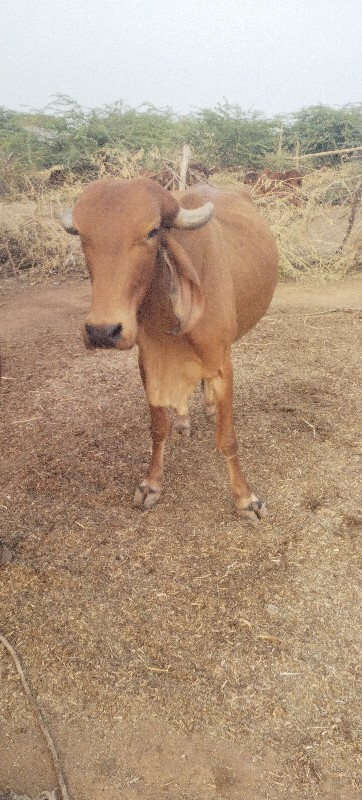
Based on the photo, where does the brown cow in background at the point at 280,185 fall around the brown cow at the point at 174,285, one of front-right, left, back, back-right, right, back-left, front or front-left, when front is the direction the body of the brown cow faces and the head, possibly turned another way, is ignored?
back-right

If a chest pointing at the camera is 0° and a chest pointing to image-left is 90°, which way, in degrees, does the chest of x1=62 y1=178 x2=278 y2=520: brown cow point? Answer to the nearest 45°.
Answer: approximately 45°
